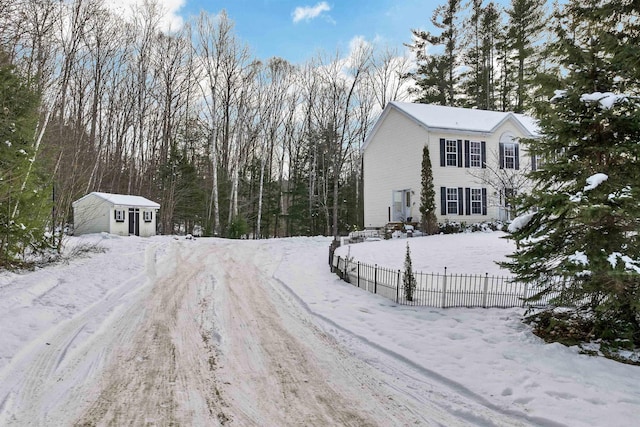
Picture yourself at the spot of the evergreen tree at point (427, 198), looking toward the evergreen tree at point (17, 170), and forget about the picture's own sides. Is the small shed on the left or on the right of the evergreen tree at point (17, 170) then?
right

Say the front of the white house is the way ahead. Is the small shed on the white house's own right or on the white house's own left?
on the white house's own right

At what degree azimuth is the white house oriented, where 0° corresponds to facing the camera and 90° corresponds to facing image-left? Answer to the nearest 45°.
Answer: approximately 315°

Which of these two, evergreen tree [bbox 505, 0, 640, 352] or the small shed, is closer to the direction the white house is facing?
the evergreen tree

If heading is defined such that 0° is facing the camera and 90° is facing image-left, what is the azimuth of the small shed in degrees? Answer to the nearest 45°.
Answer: approximately 315°

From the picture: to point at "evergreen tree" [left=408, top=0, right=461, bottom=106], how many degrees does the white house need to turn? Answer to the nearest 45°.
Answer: approximately 135° to its left
